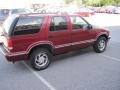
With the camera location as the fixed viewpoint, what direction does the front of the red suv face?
facing away from the viewer and to the right of the viewer
